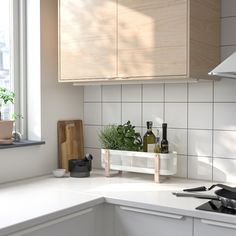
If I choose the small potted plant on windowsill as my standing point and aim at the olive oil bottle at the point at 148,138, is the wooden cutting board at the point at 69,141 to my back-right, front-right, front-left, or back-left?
front-left

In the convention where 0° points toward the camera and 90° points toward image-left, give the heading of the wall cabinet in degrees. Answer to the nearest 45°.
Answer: approximately 45°

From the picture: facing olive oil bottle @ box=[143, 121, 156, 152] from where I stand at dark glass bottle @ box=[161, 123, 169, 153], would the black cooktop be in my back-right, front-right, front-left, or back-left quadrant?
back-left

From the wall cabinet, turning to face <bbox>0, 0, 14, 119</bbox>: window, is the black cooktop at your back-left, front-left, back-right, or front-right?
back-left

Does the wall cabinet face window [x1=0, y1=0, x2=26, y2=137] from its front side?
no
